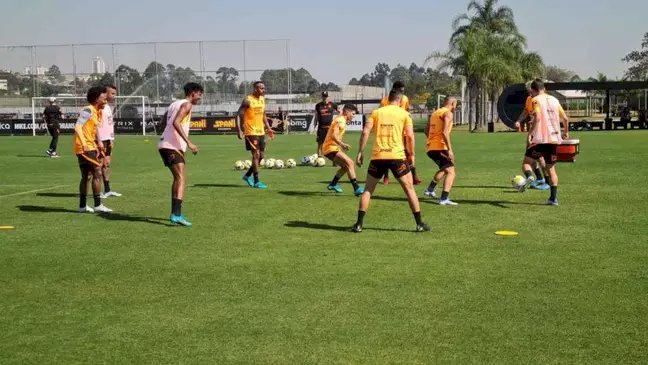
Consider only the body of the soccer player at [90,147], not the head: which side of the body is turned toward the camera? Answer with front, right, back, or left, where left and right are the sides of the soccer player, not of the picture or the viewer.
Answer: right

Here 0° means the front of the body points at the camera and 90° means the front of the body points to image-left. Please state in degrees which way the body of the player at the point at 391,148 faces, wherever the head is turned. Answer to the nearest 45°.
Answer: approximately 180°

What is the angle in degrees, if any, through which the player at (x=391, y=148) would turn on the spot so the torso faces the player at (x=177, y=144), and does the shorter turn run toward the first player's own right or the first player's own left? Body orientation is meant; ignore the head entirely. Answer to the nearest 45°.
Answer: approximately 90° to the first player's own left

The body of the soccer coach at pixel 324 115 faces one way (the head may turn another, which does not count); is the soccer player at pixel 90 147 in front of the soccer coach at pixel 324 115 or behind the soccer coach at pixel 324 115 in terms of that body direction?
in front

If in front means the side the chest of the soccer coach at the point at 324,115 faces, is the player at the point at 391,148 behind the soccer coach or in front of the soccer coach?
in front

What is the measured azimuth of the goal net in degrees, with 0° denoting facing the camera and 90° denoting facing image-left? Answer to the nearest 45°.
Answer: approximately 0°

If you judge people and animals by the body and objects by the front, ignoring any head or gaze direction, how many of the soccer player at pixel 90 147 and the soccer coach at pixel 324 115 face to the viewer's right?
1

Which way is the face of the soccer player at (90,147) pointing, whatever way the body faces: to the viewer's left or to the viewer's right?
to the viewer's right
